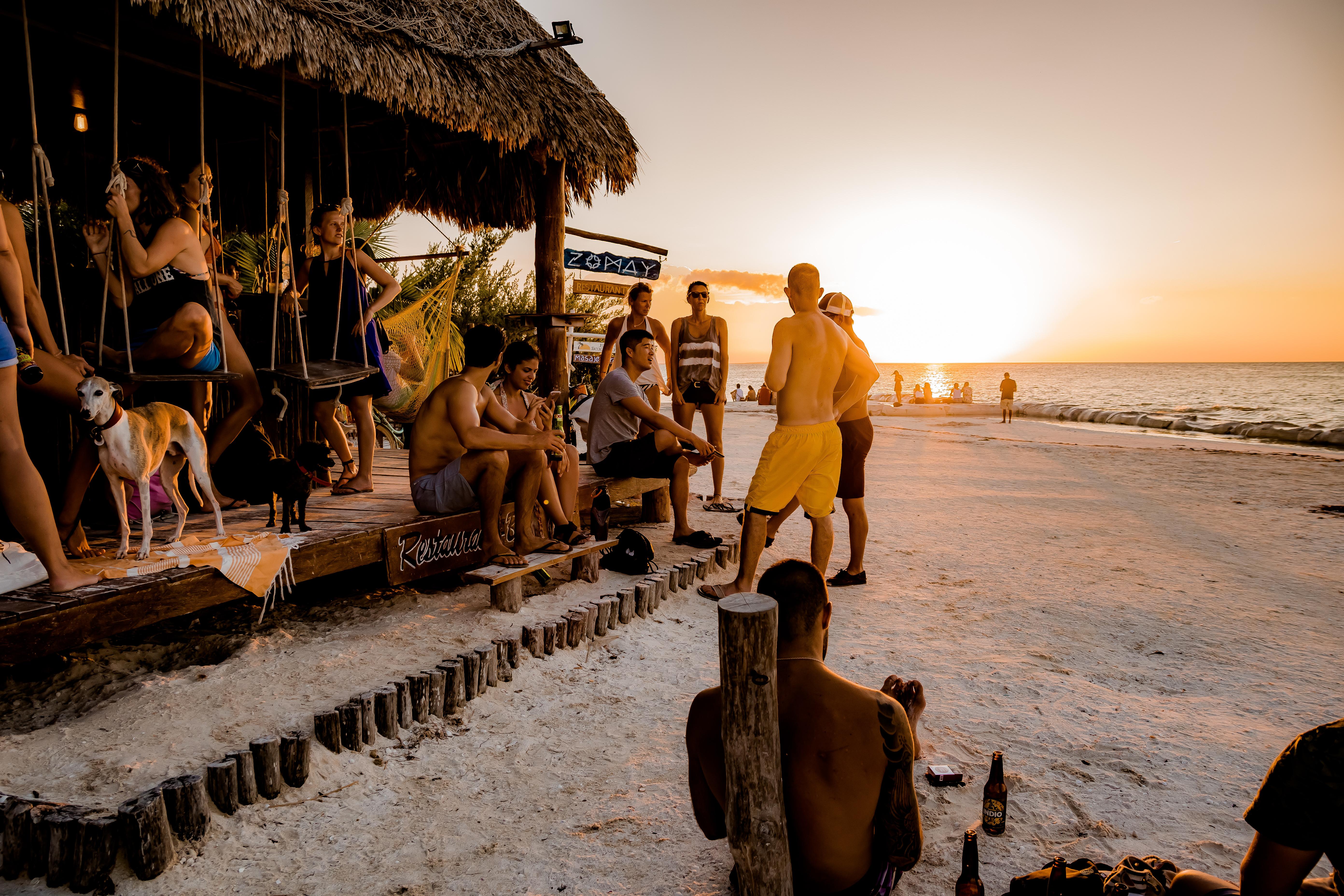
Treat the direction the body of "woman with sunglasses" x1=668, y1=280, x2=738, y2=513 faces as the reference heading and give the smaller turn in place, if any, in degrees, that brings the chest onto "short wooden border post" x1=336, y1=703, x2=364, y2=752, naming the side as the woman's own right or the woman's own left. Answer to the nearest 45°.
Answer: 0° — they already face it

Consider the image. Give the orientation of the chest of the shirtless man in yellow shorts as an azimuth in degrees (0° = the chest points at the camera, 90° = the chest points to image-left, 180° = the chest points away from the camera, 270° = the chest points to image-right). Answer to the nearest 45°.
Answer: approximately 135°

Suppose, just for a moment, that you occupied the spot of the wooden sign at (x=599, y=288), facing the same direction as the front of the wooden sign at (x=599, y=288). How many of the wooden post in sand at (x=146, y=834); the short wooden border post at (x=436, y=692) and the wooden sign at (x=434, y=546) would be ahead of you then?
3

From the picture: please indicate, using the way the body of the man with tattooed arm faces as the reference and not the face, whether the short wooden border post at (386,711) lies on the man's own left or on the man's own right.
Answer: on the man's own left

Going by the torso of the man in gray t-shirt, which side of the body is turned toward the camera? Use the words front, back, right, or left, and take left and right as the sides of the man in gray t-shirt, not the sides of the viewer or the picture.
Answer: right

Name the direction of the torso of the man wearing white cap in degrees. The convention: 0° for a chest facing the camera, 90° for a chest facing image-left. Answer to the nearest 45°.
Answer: approximately 90°

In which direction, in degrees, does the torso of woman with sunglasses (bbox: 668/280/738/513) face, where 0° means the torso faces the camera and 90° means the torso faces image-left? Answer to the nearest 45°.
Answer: approximately 0°

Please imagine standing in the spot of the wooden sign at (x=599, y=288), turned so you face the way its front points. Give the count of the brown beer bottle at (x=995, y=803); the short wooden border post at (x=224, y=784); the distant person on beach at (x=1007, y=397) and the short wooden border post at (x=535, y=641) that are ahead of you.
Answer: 3
